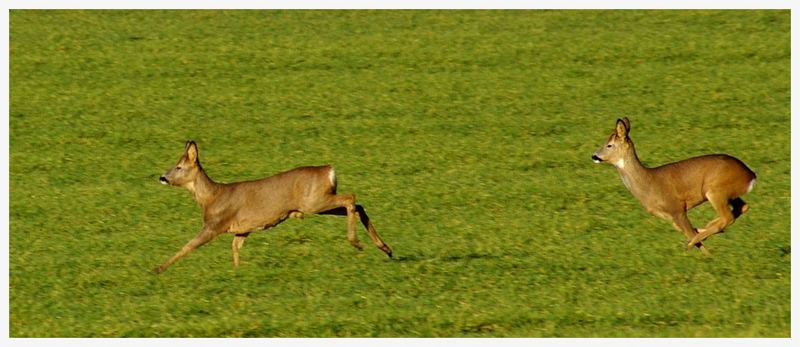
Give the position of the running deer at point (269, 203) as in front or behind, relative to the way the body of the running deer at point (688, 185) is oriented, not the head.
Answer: in front

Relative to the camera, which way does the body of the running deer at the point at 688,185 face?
to the viewer's left

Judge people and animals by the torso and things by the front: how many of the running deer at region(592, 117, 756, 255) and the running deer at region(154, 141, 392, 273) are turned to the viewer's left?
2

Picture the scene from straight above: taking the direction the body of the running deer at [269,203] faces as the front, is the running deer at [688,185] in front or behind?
behind

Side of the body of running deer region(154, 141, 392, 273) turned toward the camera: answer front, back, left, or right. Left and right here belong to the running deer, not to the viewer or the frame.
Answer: left
